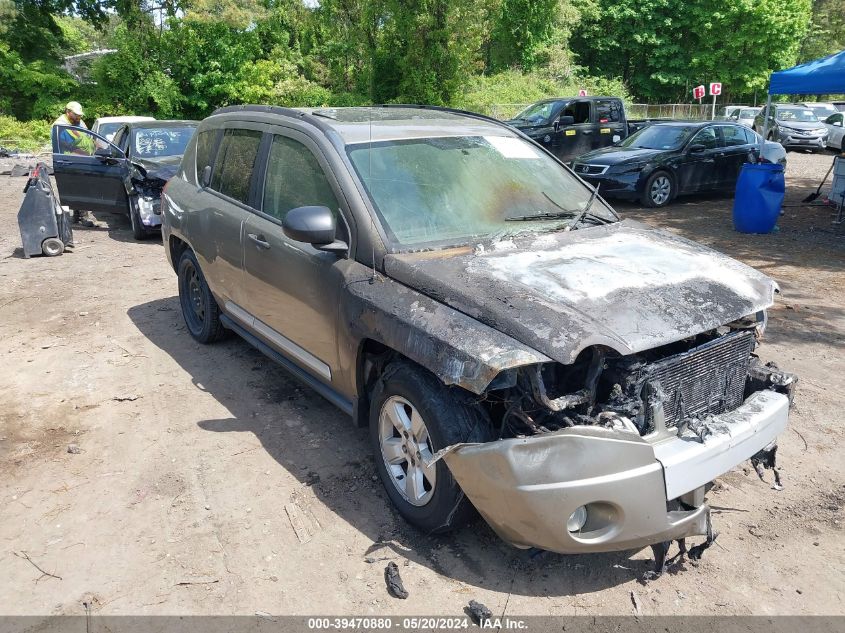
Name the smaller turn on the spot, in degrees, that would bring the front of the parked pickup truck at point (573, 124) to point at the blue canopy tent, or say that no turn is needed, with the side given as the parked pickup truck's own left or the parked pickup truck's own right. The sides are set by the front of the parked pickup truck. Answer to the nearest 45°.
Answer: approximately 90° to the parked pickup truck's own left

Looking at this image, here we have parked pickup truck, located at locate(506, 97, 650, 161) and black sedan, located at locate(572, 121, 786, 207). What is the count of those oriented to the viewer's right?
0

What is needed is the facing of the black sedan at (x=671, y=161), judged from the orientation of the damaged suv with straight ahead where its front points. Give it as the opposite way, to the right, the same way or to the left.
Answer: to the right

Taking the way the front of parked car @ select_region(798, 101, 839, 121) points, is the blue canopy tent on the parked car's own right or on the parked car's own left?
on the parked car's own right

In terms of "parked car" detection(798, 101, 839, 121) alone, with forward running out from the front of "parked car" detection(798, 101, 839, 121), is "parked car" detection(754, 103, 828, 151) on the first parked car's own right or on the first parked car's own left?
on the first parked car's own right

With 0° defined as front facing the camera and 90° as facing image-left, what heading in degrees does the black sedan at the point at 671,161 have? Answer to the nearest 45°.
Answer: approximately 45°

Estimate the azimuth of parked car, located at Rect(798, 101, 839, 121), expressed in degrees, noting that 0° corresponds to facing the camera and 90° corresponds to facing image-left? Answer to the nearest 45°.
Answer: approximately 315°

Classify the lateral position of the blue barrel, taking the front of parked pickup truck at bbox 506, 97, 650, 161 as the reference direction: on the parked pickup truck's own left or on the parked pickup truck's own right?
on the parked pickup truck's own left

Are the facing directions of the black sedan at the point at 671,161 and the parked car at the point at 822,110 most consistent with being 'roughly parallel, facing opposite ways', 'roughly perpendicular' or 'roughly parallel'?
roughly perpendicular

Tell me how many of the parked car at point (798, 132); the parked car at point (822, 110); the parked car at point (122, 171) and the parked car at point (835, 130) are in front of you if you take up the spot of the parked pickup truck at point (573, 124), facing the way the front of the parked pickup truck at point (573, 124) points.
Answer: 1

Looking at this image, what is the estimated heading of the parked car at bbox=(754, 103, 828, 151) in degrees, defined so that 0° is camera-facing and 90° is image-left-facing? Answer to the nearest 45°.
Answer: approximately 315°

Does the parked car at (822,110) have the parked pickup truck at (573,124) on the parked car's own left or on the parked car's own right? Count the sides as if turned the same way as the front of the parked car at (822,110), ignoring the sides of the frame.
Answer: on the parked car's own right

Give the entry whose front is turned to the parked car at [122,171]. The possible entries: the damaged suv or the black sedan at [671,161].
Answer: the black sedan

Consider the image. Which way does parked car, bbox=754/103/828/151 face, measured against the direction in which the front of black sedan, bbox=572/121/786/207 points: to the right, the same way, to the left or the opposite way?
to the left

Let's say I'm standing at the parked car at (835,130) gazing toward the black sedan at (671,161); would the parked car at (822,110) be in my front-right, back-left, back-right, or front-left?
back-right
